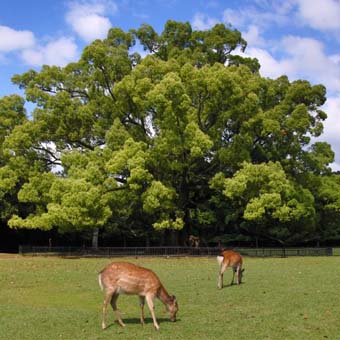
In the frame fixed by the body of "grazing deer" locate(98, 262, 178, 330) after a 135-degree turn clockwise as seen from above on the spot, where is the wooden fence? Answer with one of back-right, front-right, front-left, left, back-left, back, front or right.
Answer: back-right

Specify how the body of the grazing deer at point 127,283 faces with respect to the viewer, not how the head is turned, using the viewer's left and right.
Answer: facing to the right of the viewer

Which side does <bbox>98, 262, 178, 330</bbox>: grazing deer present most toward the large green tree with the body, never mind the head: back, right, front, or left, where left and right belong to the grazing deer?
left

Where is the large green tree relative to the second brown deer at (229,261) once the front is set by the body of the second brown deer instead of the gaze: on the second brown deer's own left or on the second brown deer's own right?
on the second brown deer's own left

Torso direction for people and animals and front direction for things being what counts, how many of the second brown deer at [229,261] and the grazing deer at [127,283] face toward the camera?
0

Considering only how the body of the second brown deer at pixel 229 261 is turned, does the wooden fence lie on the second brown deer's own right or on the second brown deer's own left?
on the second brown deer's own left

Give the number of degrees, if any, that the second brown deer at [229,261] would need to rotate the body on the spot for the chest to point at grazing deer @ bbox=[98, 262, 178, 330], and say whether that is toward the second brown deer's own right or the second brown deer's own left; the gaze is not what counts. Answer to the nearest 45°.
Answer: approximately 135° to the second brown deer's own right

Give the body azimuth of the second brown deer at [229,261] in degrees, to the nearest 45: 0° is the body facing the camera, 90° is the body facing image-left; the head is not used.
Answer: approximately 225°
